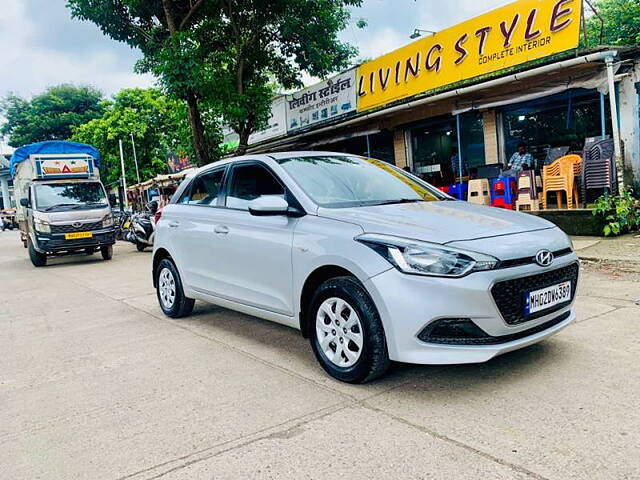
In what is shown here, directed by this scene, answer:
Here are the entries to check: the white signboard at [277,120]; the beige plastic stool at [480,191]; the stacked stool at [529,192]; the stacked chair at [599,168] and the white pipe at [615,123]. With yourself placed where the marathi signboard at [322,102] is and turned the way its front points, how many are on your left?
4

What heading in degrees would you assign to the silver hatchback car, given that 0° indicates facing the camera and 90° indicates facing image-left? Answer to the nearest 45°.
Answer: approximately 315°

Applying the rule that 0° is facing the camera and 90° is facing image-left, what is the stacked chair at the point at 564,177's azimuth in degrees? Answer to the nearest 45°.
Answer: approximately 45°

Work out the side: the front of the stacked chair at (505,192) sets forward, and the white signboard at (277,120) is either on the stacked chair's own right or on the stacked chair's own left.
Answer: on the stacked chair's own right

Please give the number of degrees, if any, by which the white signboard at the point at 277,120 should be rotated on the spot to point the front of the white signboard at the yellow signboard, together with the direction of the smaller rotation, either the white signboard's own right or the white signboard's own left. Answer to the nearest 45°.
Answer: approximately 90° to the white signboard's own left

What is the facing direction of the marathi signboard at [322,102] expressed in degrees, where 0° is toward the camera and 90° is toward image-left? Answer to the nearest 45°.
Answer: approximately 45°

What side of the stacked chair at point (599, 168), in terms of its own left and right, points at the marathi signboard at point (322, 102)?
right

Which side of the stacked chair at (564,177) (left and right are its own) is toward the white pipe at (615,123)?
left
